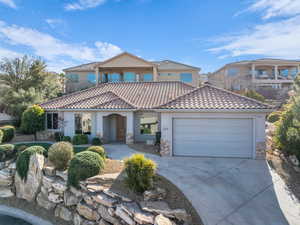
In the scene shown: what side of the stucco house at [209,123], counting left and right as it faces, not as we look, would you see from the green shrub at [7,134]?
right

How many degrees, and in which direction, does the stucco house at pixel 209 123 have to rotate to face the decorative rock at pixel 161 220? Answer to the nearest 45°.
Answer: approximately 45° to its right

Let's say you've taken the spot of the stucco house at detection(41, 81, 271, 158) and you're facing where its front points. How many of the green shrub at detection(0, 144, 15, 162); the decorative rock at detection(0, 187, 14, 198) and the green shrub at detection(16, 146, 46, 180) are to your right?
3

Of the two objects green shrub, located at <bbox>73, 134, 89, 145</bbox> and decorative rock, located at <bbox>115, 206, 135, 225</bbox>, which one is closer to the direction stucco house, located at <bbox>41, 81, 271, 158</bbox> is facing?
the decorative rock

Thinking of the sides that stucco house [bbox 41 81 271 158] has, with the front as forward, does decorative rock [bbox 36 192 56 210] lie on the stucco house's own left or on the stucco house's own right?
on the stucco house's own right

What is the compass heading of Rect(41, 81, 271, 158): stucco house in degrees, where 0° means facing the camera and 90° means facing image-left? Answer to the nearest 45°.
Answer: approximately 0°

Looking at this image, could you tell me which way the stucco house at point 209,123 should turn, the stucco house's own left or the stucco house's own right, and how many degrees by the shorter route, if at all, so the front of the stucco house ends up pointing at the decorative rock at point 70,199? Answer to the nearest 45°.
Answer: approximately 45° to the stucco house's own right

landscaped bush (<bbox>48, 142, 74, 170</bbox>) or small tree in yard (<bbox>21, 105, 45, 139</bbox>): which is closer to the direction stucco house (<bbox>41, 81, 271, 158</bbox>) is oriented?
the landscaped bush
